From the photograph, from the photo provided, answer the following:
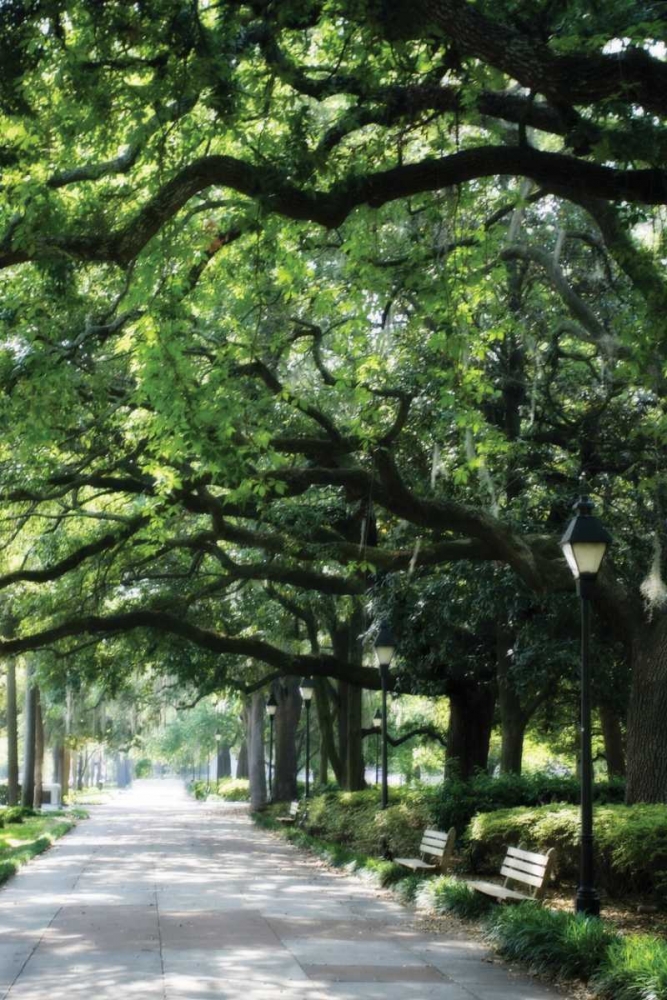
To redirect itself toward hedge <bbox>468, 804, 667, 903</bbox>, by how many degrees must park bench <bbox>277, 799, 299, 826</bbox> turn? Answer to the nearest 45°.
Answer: approximately 90° to its left

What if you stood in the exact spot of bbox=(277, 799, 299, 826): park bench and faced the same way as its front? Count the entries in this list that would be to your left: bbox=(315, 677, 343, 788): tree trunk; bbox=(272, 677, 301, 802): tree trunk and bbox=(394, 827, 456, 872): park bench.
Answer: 1

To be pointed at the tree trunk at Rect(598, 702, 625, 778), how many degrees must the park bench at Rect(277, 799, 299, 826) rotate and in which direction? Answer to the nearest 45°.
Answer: approximately 135° to its left

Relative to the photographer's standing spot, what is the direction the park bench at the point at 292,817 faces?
facing to the left of the viewer

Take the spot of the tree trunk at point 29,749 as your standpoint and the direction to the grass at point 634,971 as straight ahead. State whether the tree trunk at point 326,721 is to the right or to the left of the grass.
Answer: left

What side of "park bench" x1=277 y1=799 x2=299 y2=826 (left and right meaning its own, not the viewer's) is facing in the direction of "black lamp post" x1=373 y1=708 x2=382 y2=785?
right

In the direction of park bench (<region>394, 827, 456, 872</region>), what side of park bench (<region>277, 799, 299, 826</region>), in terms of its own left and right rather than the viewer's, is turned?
left

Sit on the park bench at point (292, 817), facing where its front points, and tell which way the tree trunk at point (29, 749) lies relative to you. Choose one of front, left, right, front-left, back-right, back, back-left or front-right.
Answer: front-right

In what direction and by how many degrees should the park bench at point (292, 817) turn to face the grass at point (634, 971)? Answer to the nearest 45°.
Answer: approximately 90° to its left

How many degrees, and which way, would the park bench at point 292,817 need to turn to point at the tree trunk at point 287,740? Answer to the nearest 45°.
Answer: approximately 90° to its right
